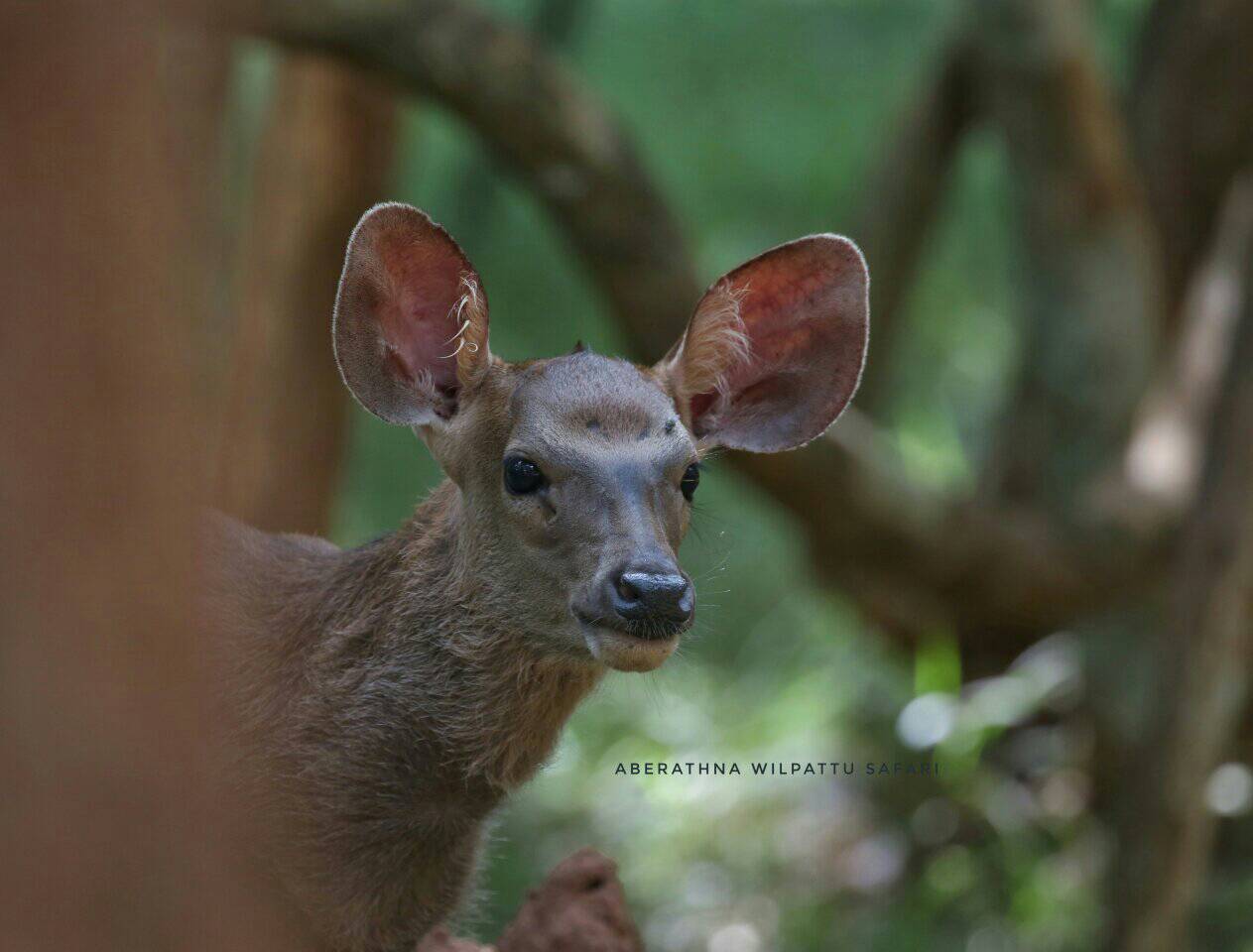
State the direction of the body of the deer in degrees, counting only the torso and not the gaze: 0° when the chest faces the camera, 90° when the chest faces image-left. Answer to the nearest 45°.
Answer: approximately 315°

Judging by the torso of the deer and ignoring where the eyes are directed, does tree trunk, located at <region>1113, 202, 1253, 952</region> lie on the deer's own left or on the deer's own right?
on the deer's own left
